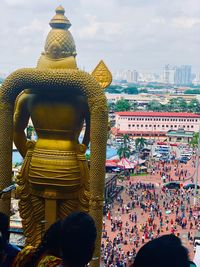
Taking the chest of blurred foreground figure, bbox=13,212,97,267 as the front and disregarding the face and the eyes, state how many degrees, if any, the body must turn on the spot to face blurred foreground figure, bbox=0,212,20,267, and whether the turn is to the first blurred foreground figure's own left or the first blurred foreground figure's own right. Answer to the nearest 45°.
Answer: approximately 45° to the first blurred foreground figure's own left

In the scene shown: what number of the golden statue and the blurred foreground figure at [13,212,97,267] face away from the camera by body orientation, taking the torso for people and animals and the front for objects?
2

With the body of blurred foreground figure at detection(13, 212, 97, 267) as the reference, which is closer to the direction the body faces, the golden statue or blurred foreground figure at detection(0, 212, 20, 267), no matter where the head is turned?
the golden statue

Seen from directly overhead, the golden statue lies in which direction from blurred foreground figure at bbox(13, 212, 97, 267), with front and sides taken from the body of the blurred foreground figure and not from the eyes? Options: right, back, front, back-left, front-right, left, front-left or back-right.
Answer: front

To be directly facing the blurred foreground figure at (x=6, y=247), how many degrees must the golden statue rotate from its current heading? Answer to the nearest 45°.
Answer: approximately 180°

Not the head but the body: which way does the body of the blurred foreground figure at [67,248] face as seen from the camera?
away from the camera

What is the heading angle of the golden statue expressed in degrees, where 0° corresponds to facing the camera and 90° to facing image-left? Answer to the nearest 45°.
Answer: approximately 180°

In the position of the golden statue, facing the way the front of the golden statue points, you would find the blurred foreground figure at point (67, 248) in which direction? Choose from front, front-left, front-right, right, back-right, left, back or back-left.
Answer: back
